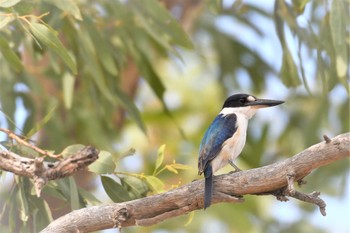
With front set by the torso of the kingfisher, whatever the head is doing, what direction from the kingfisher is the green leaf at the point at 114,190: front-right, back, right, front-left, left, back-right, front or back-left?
back

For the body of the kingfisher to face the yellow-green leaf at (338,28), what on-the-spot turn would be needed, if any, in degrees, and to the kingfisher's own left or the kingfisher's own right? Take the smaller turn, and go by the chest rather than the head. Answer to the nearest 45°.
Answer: approximately 45° to the kingfisher's own left

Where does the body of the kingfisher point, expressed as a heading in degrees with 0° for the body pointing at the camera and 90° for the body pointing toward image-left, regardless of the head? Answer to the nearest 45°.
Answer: approximately 270°

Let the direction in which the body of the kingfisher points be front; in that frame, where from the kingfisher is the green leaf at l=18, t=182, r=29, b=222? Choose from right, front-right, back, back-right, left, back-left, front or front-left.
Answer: back

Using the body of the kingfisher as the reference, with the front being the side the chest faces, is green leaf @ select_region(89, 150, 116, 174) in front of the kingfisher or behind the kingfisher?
behind

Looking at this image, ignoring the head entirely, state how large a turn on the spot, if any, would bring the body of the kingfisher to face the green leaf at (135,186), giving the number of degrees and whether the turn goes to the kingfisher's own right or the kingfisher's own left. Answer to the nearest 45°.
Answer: approximately 180°

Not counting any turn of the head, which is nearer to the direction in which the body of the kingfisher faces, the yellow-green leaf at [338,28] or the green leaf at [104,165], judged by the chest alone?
the yellow-green leaf
